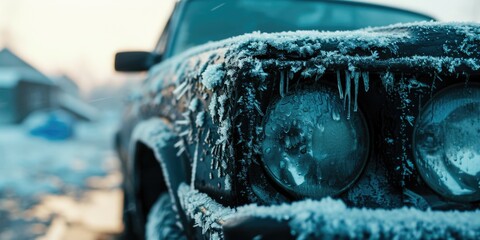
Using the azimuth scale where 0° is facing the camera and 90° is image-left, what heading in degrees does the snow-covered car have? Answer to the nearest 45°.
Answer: approximately 315°
